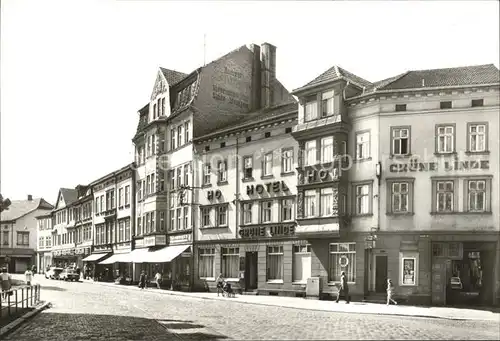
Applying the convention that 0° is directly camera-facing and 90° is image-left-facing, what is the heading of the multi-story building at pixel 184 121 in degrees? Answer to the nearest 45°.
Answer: approximately 45°

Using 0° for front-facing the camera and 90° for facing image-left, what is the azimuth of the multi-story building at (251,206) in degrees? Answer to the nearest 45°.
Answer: approximately 45°

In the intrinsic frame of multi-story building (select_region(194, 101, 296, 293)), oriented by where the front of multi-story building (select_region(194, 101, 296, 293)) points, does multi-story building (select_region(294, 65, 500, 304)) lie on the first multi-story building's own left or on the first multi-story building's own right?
on the first multi-story building's own left

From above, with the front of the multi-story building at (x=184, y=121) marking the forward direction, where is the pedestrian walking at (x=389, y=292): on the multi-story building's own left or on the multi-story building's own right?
on the multi-story building's own left

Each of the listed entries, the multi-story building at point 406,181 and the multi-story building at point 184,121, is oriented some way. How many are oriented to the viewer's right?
0
